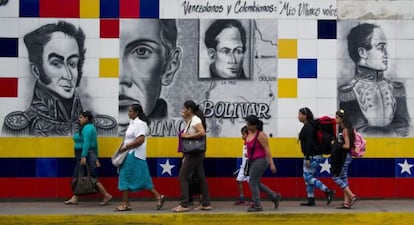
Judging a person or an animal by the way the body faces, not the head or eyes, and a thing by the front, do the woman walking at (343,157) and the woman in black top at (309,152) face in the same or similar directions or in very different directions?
same or similar directions

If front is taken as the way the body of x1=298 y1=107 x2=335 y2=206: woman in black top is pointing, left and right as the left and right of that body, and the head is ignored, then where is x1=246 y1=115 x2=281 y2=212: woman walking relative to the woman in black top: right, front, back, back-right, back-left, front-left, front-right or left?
front-left

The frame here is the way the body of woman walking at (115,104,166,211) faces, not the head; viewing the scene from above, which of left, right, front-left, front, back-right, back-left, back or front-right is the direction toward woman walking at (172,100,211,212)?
back

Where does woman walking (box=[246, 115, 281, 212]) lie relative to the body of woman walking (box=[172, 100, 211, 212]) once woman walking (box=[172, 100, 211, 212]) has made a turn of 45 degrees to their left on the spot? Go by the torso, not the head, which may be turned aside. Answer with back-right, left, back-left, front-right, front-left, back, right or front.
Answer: back-left

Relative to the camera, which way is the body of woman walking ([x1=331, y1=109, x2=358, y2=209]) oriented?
to the viewer's left

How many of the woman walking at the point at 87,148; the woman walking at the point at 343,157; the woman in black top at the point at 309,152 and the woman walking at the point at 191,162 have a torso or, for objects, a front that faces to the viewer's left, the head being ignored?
4

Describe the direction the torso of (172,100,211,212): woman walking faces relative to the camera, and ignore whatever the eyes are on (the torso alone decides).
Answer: to the viewer's left

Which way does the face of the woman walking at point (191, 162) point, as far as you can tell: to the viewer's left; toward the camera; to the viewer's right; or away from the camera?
to the viewer's left

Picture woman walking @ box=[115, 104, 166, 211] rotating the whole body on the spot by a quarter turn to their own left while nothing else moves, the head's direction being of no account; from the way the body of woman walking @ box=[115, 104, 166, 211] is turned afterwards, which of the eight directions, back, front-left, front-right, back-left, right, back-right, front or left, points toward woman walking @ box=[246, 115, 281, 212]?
left

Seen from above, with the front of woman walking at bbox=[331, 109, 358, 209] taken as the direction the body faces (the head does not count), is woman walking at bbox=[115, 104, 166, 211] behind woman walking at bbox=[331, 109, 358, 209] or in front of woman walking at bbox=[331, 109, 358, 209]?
in front

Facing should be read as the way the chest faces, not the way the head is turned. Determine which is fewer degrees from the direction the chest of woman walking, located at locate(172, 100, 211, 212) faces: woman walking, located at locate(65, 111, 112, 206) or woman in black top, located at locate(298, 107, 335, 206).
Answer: the woman walking

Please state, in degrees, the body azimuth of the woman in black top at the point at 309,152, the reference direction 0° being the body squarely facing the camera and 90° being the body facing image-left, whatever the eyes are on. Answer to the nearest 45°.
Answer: approximately 90°

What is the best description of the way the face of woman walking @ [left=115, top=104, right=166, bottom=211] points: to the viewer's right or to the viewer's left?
to the viewer's left

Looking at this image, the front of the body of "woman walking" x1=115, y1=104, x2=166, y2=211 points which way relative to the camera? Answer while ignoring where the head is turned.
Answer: to the viewer's left

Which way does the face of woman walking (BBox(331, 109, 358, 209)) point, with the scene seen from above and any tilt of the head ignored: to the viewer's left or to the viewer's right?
to the viewer's left

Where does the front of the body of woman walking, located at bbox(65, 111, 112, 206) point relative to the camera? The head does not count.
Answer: to the viewer's left
